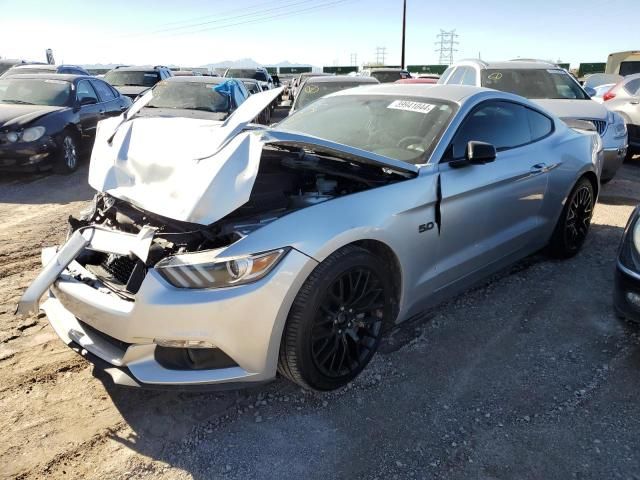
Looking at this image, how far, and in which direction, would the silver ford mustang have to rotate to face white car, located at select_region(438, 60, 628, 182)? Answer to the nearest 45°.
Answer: approximately 180°

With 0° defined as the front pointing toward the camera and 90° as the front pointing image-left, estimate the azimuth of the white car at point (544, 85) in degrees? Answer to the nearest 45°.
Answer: approximately 315°

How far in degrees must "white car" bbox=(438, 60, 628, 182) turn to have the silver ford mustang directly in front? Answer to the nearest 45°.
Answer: approximately 45° to its right
